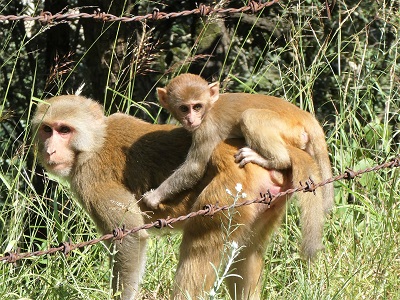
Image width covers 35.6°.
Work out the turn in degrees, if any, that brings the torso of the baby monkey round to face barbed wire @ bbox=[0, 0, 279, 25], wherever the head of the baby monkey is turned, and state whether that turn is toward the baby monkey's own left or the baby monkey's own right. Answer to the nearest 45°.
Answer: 0° — it already faces it

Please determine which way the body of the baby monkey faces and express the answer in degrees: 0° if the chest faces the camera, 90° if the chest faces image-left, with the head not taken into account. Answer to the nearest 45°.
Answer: approximately 90°

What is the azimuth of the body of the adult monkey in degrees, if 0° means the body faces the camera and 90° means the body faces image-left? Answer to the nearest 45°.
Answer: approximately 90°
